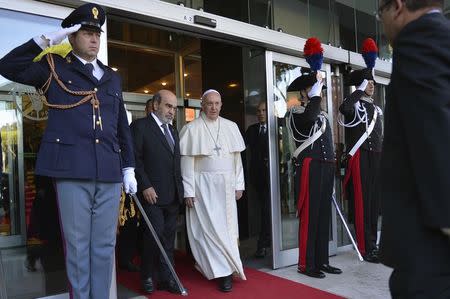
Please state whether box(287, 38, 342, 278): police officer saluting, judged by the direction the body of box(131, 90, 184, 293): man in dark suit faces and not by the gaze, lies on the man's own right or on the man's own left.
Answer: on the man's own left

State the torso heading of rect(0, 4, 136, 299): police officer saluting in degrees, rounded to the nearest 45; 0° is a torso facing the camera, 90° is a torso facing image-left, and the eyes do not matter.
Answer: approximately 315°

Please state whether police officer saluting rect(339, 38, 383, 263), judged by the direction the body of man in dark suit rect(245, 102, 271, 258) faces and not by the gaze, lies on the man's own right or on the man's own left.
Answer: on the man's own left
